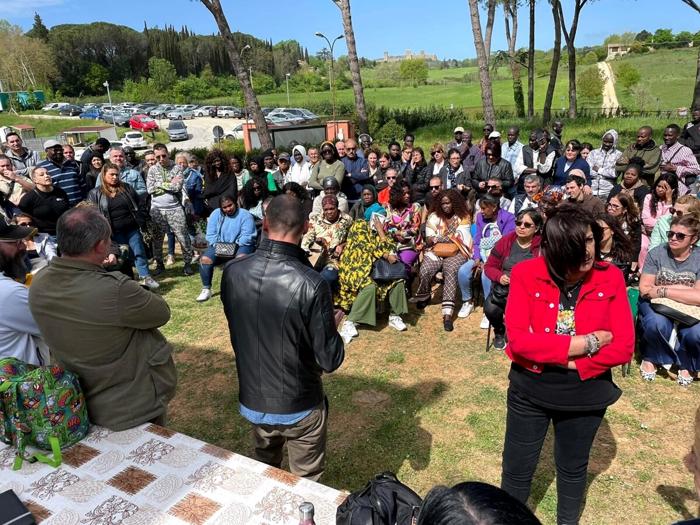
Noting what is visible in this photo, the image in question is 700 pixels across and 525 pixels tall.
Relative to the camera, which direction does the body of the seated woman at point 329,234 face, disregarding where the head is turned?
toward the camera

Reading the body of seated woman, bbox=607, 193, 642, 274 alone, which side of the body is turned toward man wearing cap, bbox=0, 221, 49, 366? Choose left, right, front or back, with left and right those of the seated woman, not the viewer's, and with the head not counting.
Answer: front

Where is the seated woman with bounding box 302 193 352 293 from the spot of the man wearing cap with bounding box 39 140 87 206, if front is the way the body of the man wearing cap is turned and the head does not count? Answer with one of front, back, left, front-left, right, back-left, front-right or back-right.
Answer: front

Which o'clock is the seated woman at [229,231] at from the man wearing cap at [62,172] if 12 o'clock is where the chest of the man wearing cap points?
The seated woman is roughly at 12 o'clock from the man wearing cap.

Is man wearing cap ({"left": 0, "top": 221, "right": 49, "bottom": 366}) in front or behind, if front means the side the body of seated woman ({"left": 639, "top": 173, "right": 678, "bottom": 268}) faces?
in front

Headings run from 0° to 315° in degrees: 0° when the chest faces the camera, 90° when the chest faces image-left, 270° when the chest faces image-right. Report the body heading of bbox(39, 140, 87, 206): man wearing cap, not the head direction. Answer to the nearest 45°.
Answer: approximately 315°

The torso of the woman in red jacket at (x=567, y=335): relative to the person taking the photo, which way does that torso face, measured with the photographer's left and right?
facing the viewer

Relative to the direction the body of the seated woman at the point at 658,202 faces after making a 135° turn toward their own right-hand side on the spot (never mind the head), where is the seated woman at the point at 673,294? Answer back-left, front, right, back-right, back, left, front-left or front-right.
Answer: back

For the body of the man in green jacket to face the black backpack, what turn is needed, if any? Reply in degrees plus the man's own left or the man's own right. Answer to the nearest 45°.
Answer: approximately 90° to the man's own right

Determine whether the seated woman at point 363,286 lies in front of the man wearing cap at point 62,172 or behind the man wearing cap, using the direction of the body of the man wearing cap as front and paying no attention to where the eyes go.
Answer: in front

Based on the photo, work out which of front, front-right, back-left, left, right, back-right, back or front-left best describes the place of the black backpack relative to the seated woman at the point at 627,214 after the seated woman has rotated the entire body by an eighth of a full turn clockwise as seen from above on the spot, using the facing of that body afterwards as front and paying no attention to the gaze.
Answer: left

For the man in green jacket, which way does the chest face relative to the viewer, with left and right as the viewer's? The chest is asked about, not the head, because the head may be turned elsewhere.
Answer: facing away from the viewer and to the right of the viewer

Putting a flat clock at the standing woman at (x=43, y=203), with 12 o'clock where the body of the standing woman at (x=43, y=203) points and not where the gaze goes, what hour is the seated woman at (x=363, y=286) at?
the seated woman at (x=363, y=286) is roughly at 10 o'clock from the standing woman at (x=43, y=203).

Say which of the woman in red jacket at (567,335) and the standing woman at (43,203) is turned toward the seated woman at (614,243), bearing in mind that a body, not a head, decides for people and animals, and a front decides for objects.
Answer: the standing woman at (43,203)

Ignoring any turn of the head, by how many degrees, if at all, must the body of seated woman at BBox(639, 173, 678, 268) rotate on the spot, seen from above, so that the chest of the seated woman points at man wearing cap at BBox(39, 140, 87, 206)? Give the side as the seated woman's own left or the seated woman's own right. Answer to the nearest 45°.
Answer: approximately 45° to the seated woman's own right
